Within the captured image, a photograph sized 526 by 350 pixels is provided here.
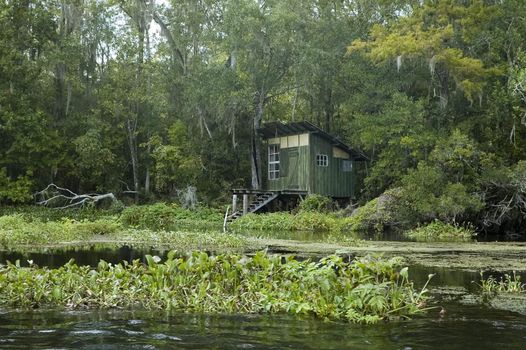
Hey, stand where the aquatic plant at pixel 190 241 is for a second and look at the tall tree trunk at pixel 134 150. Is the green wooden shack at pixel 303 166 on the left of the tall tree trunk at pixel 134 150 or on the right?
right

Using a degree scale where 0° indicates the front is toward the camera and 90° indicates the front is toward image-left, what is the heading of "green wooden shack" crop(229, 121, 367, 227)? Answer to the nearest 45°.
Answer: approximately 45°

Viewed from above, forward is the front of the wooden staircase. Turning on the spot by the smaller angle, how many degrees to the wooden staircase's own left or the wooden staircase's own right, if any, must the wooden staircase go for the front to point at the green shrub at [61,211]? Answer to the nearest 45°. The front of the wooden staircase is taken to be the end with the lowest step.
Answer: approximately 45° to the wooden staircase's own right

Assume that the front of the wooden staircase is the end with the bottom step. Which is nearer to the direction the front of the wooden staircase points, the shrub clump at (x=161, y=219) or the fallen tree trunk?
the shrub clump

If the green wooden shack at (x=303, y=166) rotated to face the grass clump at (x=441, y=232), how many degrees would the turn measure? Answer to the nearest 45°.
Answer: approximately 90° to its left

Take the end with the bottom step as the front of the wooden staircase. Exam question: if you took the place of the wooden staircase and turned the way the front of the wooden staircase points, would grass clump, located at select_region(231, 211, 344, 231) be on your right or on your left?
on your left

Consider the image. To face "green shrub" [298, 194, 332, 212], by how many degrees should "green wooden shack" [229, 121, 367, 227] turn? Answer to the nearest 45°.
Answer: approximately 45° to its left
